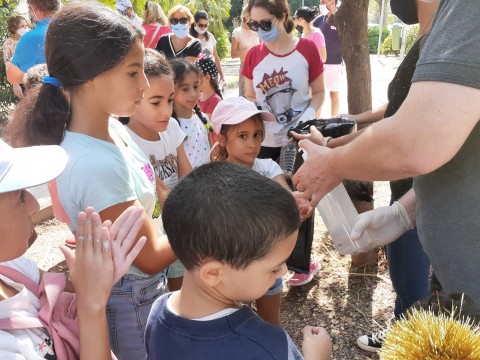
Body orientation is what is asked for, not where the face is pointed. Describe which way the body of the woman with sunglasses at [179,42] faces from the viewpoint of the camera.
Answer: toward the camera

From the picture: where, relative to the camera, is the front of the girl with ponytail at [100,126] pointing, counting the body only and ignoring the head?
to the viewer's right

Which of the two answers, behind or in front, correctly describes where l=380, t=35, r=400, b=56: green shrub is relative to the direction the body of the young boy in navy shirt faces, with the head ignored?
in front

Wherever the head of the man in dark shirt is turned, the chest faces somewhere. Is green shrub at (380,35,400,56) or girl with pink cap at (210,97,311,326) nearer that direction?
the girl with pink cap

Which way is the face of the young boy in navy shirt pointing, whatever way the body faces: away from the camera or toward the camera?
away from the camera

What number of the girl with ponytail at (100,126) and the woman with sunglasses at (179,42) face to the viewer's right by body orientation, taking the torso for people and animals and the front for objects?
1

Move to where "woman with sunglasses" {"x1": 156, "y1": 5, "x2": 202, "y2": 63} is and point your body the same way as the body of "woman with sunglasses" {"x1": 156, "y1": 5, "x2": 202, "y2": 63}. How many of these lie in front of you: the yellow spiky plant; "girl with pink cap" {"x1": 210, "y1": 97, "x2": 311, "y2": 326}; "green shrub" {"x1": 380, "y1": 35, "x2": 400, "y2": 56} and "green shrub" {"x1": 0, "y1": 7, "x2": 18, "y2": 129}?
2

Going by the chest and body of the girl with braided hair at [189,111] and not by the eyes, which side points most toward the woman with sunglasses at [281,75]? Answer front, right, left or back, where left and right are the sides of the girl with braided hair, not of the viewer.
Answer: left

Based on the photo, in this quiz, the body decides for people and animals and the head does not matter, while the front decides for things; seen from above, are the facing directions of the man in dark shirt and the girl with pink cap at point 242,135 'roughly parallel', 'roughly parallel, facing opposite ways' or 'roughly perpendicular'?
roughly perpendicular

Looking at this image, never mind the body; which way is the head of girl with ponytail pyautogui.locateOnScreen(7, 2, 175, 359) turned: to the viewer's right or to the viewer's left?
to the viewer's right

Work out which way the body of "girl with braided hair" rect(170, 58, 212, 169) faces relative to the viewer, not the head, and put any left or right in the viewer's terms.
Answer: facing the viewer and to the right of the viewer

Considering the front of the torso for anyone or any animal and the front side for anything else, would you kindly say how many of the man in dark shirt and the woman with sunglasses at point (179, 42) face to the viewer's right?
0
